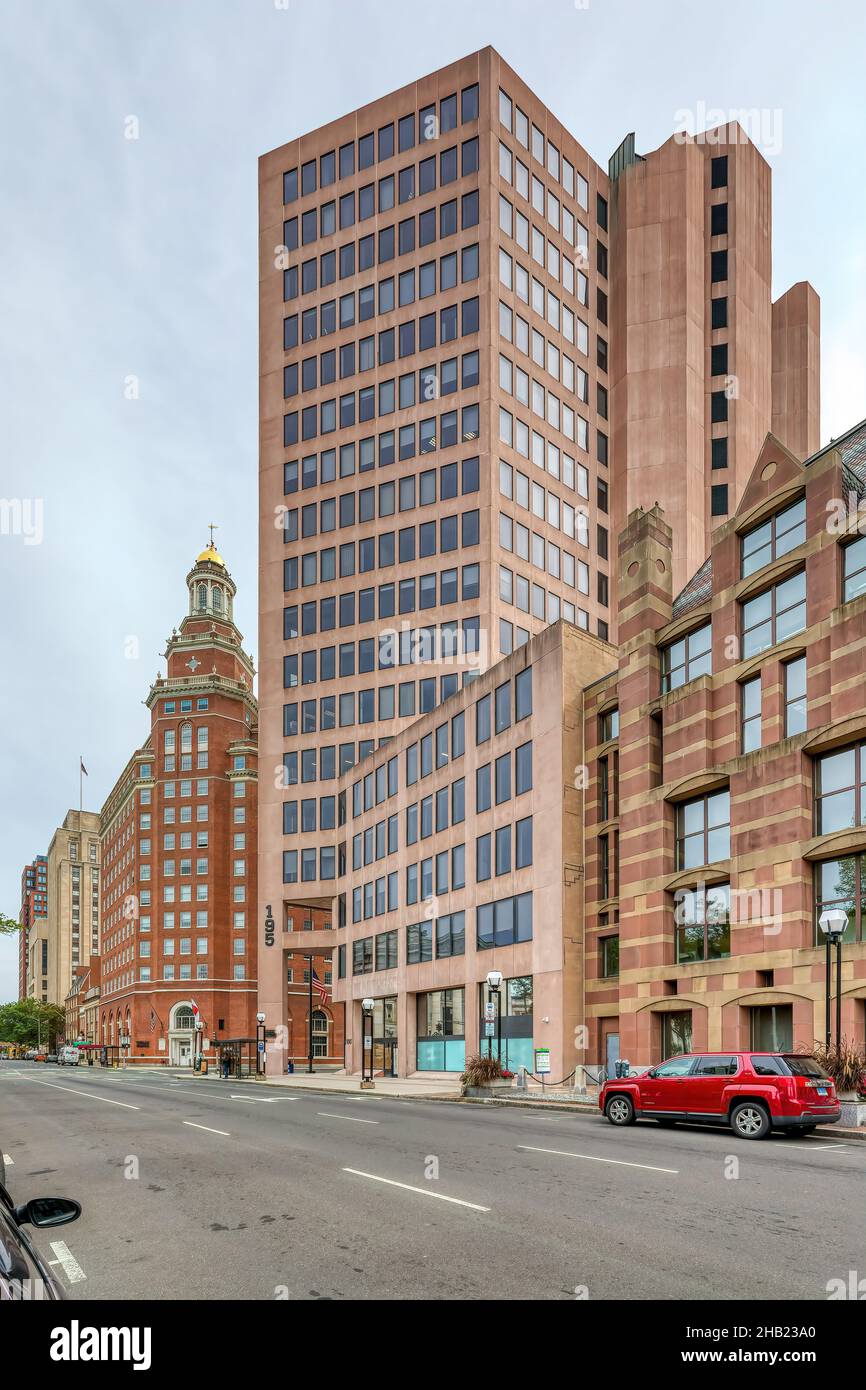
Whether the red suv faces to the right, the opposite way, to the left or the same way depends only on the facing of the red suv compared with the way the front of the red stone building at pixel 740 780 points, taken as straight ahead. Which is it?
to the right

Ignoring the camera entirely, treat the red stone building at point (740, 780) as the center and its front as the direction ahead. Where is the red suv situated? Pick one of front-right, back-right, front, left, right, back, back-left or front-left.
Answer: front-left

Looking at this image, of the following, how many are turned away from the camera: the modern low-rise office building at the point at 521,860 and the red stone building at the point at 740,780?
0

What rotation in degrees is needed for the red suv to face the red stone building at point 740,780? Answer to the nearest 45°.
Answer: approximately 45° to its right

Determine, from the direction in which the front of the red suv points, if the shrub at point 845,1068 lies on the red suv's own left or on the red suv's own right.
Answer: on the red suv's own right

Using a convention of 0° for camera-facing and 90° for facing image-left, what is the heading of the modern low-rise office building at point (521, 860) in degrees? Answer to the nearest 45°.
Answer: approximately 45°

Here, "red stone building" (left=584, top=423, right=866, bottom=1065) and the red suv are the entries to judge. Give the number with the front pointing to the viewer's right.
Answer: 0

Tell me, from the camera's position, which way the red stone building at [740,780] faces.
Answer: facing the viewer and to the left of the viewer

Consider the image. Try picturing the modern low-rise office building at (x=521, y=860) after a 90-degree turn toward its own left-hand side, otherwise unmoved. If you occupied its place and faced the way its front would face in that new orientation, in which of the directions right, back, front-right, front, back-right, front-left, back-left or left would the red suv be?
front-right

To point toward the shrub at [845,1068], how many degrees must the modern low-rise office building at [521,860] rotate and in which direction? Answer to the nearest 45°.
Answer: approximately 45° to its left

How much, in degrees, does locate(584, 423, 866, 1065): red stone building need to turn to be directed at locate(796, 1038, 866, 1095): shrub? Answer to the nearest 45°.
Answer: approximately 45° to its left

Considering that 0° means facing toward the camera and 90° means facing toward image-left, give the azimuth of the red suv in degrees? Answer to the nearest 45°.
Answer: approximately 135°

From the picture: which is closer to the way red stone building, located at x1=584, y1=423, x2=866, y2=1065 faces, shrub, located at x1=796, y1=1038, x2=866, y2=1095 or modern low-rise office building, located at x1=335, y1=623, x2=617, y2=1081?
the shrub
